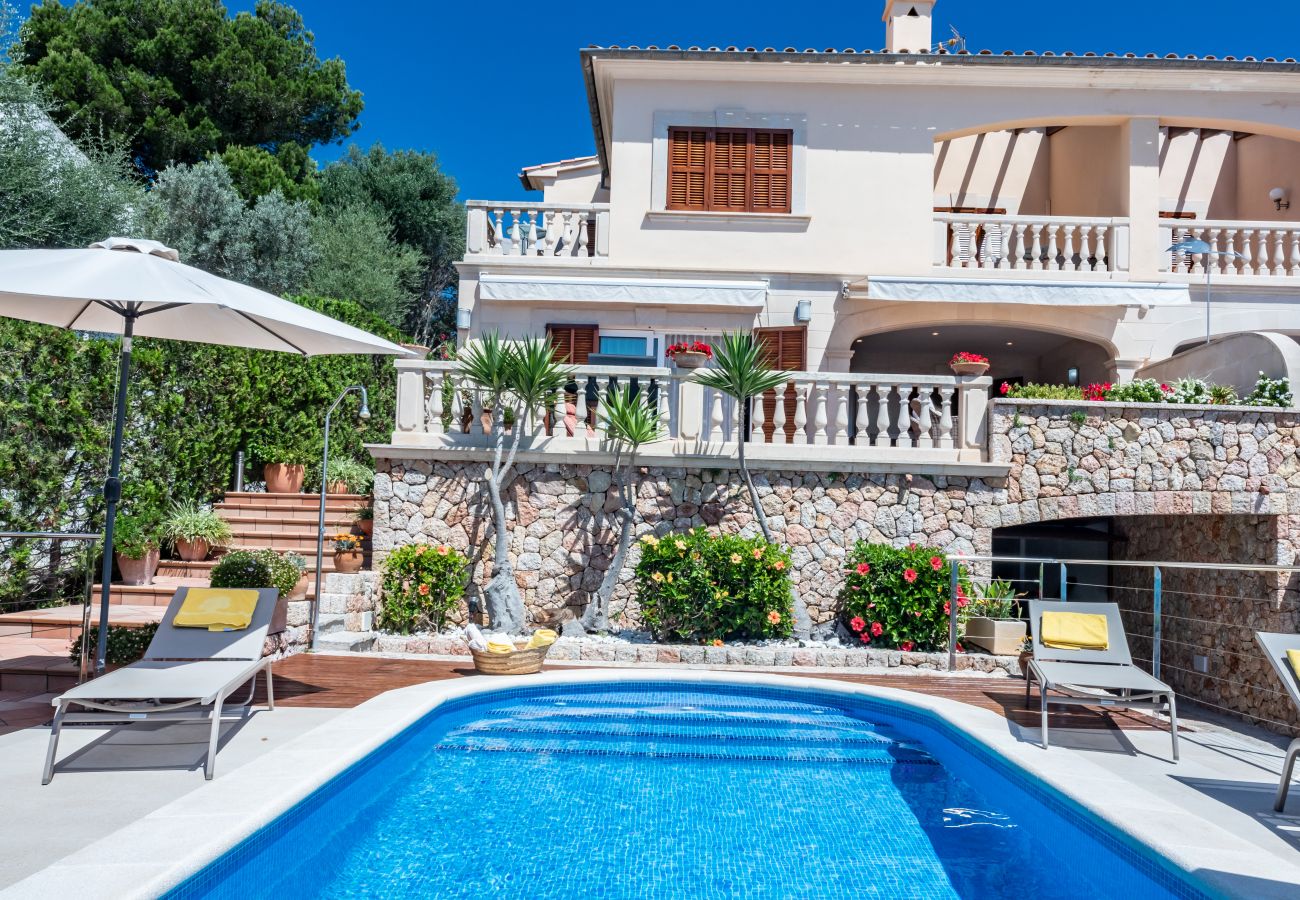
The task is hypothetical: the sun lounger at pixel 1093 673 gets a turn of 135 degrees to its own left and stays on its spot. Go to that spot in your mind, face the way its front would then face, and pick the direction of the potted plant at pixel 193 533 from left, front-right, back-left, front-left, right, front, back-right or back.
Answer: back-left

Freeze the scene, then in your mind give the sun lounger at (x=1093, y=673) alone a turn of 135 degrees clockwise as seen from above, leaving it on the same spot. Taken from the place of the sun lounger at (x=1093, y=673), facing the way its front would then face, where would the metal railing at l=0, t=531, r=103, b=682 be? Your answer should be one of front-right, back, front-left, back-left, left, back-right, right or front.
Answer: front-left

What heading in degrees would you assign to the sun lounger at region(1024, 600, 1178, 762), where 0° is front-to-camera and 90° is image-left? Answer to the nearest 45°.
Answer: approximately 0°

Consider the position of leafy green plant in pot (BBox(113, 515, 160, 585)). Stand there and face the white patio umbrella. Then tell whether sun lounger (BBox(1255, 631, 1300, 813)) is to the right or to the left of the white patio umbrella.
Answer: left

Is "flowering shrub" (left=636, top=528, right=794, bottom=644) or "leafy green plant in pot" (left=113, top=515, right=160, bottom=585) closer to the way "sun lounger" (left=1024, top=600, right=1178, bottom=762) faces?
the leafy green plant in pot

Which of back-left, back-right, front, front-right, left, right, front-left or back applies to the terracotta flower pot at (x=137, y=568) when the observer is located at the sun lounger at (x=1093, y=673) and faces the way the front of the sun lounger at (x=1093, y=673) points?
right

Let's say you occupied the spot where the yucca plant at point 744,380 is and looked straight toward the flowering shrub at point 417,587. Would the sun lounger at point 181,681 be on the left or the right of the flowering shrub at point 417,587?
left

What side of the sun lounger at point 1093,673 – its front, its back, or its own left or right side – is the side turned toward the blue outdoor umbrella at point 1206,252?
back

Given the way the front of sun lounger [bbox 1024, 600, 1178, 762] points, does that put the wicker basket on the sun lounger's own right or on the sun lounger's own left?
on the sun lounger's own right

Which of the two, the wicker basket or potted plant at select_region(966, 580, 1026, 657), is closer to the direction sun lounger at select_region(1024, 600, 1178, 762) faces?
the wicker basket

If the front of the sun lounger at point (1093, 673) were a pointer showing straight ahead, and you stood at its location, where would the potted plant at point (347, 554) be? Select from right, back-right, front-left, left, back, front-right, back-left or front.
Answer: right

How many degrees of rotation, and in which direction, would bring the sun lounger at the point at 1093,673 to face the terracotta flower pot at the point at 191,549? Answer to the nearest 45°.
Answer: approximately 90° to its right

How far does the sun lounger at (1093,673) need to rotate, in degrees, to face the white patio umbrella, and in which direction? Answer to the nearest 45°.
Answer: approximately 45° to its right

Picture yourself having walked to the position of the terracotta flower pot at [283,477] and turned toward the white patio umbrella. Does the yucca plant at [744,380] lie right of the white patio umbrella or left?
left
